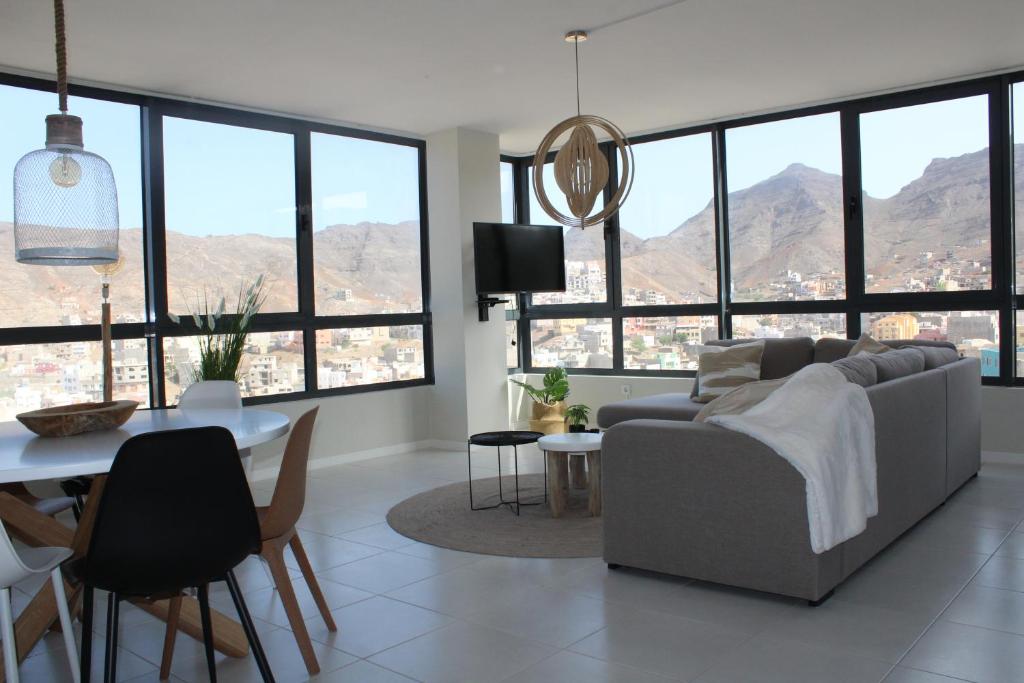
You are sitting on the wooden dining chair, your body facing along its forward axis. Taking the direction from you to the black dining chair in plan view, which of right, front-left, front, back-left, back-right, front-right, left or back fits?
front-left

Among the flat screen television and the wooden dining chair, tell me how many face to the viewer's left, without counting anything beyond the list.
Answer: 1

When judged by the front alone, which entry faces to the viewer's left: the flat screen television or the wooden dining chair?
the wooden dining chair

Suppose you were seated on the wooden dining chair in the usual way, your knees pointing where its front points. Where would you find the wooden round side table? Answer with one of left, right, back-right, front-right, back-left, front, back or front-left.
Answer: back-right

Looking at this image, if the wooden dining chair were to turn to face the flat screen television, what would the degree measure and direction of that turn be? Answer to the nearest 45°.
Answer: approximately 135° to its right

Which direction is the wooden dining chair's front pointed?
to the viewer's left

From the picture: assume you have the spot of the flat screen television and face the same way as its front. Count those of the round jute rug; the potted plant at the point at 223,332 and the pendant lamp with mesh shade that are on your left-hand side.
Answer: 0

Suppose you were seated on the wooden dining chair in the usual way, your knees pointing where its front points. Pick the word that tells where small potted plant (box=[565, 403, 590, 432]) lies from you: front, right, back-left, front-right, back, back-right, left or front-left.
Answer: back-right
